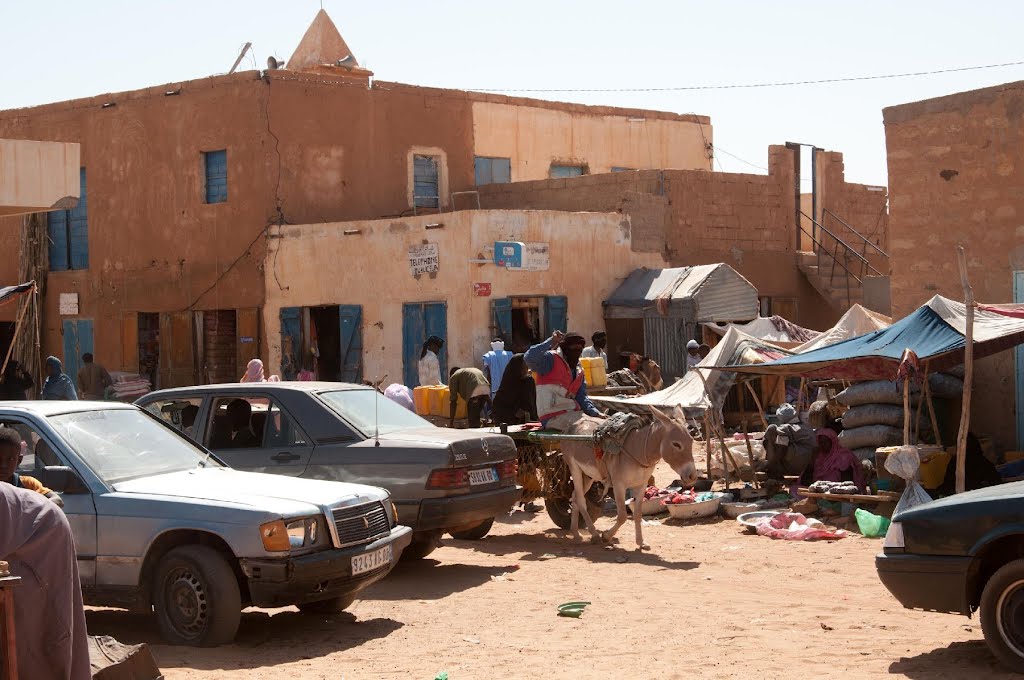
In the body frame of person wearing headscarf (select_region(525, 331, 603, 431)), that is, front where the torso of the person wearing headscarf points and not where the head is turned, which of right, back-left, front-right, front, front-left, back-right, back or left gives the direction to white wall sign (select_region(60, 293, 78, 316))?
back

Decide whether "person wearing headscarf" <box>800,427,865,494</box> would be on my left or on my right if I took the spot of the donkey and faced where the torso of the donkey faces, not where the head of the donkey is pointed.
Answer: on my left

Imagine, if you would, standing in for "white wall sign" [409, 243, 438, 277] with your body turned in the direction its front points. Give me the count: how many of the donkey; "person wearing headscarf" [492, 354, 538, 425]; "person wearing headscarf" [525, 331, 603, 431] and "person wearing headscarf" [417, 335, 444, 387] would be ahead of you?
4

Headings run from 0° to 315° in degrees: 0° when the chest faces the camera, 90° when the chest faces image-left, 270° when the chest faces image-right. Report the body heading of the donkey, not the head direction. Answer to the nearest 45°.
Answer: approximately 315°

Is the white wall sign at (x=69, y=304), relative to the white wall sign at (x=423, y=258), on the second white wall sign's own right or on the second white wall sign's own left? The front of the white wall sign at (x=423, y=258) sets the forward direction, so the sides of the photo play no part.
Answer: on the second white wall sign's own right

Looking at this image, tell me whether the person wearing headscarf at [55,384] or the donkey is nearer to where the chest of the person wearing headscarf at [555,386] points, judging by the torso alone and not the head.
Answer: the donkey

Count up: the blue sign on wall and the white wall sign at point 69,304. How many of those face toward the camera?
2

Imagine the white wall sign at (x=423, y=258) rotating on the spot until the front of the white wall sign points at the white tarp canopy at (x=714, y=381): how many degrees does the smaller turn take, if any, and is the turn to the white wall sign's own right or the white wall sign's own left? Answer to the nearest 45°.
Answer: approximately 45° to the white wall sign's own left

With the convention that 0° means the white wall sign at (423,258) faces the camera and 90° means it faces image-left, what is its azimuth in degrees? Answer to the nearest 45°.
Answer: approximately 0°
